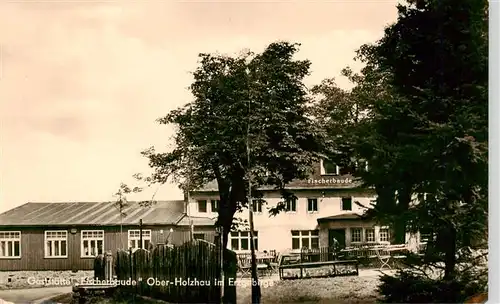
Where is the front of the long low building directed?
toward the camera

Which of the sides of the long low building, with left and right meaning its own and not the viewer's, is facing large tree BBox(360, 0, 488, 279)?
left
